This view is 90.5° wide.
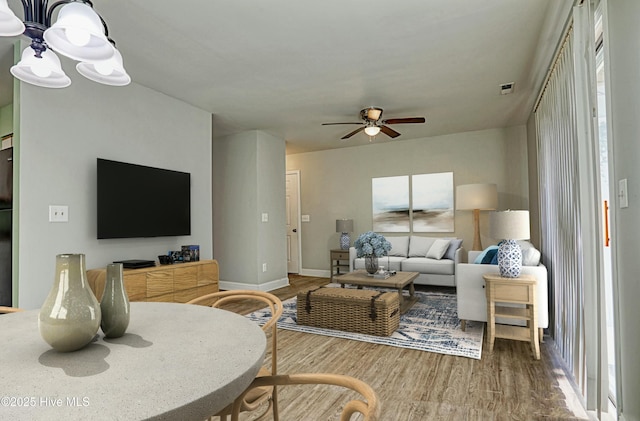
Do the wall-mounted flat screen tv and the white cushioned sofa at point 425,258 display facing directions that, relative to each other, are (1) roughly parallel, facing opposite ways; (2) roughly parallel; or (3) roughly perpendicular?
roughly perpendicular

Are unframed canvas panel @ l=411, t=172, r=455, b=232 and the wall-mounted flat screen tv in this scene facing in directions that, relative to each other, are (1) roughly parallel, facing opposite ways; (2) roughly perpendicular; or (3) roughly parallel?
roughly perpendicular

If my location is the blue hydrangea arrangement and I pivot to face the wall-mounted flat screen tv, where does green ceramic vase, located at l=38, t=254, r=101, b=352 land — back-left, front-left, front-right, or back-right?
front-left

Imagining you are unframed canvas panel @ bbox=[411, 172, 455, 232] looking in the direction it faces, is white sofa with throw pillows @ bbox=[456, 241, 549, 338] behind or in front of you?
in front

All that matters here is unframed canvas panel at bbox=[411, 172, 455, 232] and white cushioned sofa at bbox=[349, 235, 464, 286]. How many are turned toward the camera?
2

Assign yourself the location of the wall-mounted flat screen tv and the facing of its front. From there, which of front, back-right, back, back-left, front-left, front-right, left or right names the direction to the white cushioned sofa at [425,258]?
front-left

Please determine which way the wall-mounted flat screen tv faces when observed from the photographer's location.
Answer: facing the viewer and to the right of the viewer

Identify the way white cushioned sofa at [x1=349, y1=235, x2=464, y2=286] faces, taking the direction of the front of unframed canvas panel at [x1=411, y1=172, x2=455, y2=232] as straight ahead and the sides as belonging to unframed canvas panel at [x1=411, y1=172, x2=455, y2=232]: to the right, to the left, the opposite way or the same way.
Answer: the same way

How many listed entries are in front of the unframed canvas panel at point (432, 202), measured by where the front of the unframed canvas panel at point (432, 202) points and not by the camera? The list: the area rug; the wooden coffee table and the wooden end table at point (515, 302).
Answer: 3

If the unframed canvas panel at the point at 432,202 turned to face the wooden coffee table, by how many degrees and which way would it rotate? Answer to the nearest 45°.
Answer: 0° — it already faces it

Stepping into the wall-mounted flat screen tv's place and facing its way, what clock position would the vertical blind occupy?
The vertical blind is roughly at 12 o'clock from the wall-mounted flat screen tv.

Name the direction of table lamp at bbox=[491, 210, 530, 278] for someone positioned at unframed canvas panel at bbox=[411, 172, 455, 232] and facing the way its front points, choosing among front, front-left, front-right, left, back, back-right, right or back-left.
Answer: front

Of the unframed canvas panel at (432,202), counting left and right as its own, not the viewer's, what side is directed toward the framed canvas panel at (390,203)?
right

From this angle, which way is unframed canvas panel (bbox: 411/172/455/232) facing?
toward the camera

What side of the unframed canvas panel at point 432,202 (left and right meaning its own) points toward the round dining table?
front

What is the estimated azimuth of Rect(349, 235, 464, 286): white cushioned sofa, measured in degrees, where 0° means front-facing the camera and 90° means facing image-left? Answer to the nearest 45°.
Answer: approximately 0°

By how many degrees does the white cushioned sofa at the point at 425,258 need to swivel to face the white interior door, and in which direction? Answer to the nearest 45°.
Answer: approximately 135° to its right
